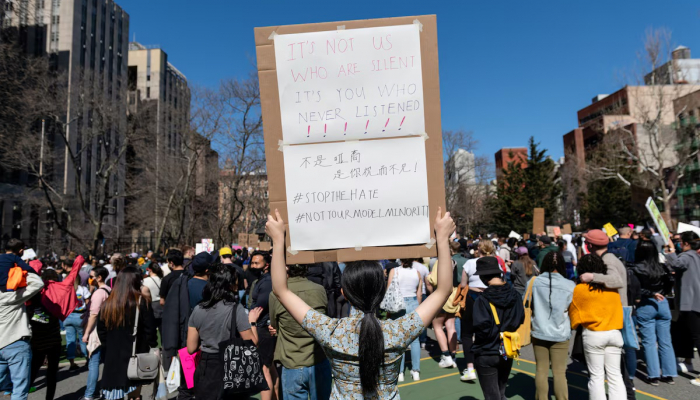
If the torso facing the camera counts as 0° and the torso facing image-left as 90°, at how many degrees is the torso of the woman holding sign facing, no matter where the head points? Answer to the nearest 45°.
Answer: approximately 180°

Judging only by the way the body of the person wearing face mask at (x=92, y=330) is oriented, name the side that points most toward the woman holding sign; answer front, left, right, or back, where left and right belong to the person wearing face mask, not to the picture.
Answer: left

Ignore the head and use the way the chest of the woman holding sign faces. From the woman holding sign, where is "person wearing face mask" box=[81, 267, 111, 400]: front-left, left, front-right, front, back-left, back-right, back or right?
front-left

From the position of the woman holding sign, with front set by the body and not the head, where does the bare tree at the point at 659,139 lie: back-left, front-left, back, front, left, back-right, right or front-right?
front-right

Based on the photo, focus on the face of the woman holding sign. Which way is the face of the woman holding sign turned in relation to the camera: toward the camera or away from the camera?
away from the camera

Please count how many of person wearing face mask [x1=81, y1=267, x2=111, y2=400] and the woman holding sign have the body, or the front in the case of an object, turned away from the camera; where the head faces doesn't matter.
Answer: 1
